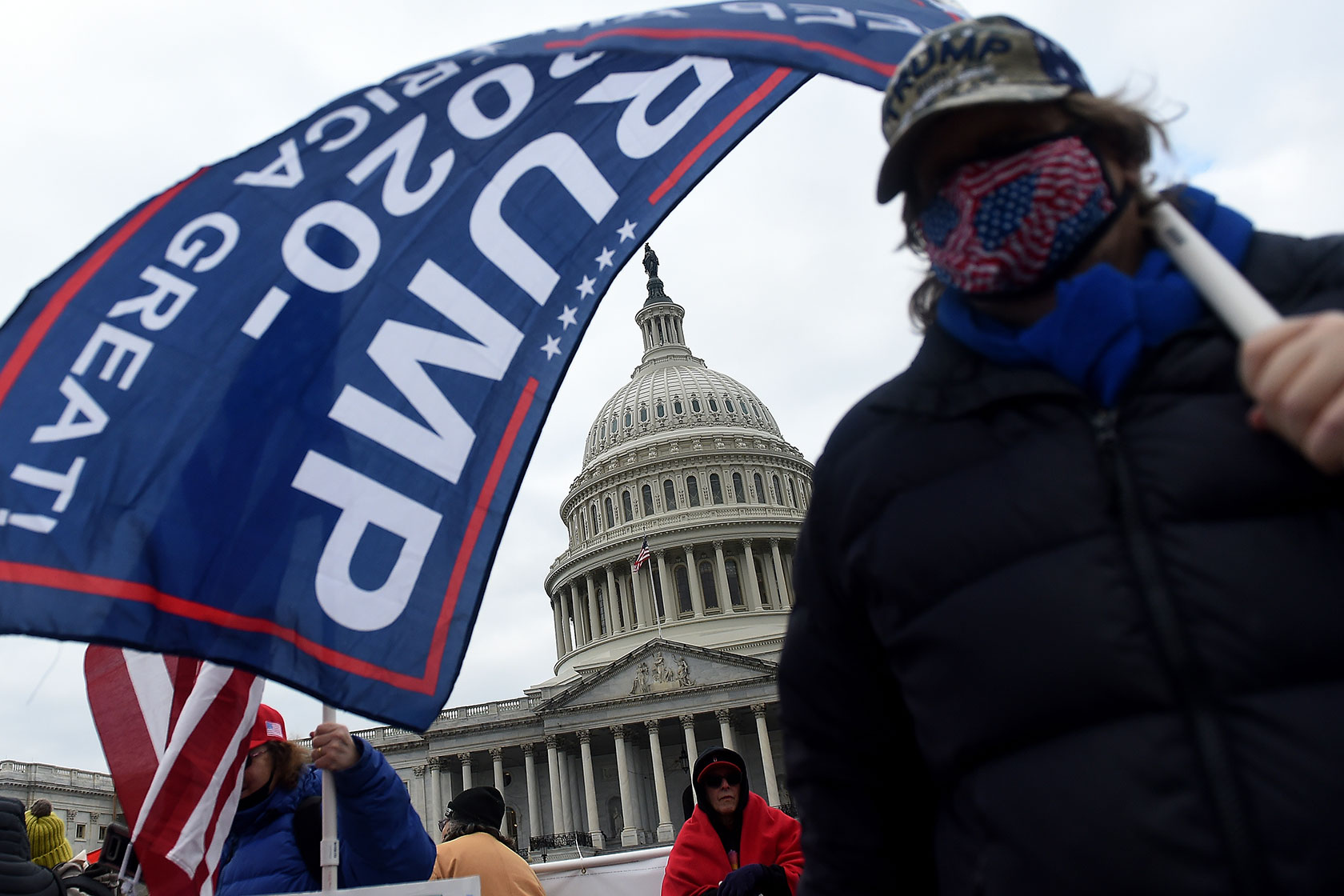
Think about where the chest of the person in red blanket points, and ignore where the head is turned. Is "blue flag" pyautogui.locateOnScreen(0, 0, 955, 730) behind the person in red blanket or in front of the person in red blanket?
in front

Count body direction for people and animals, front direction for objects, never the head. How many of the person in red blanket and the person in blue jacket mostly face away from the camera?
0

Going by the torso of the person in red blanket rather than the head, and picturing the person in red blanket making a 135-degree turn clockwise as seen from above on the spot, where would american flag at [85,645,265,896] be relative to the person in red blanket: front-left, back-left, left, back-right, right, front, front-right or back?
left

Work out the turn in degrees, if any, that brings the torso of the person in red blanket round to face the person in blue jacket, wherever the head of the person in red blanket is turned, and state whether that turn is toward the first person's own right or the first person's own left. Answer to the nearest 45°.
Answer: approximately 45° to the first person's own right

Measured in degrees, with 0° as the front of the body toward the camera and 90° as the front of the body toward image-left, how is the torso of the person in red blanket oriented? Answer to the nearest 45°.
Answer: approximately 0°
